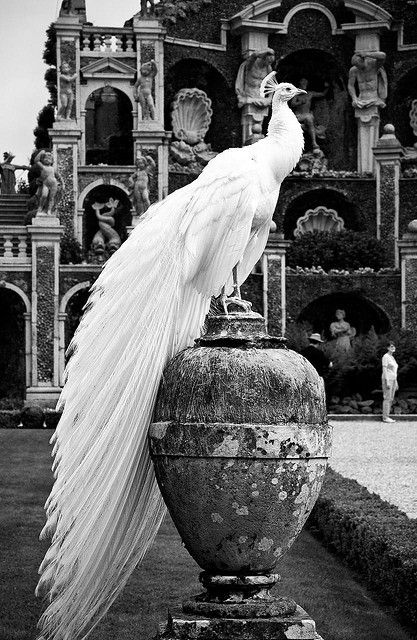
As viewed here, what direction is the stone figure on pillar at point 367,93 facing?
toward the camera

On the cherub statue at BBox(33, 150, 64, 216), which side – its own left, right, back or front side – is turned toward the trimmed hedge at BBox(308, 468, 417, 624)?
front

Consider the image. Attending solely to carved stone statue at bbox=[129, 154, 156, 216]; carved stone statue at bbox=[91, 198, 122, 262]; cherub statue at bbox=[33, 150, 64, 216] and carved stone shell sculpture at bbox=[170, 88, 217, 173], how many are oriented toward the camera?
4

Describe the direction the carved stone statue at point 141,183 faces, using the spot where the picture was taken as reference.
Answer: facing the viewer

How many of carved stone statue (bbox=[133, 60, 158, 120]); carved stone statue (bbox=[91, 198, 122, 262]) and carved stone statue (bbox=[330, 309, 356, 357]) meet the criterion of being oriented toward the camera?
3

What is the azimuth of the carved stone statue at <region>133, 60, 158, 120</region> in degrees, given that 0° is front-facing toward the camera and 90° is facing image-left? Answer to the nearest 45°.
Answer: approximately 0°

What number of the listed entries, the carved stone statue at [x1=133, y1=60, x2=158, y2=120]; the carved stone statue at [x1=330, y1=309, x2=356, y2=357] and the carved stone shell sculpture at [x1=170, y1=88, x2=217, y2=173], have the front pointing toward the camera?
3

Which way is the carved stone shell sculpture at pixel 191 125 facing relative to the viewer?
toward the camera

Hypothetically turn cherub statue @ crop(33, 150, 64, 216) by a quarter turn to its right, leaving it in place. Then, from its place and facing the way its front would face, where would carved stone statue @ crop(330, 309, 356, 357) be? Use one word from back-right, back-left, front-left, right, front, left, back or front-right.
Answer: back

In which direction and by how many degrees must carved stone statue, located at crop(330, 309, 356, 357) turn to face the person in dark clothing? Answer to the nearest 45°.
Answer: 0° — it already faces them

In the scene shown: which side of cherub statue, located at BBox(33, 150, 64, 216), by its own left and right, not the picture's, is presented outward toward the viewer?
front

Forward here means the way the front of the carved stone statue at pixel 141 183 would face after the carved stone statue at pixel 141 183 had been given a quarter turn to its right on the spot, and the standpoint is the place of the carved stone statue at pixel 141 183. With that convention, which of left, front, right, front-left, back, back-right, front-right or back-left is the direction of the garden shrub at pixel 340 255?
back
